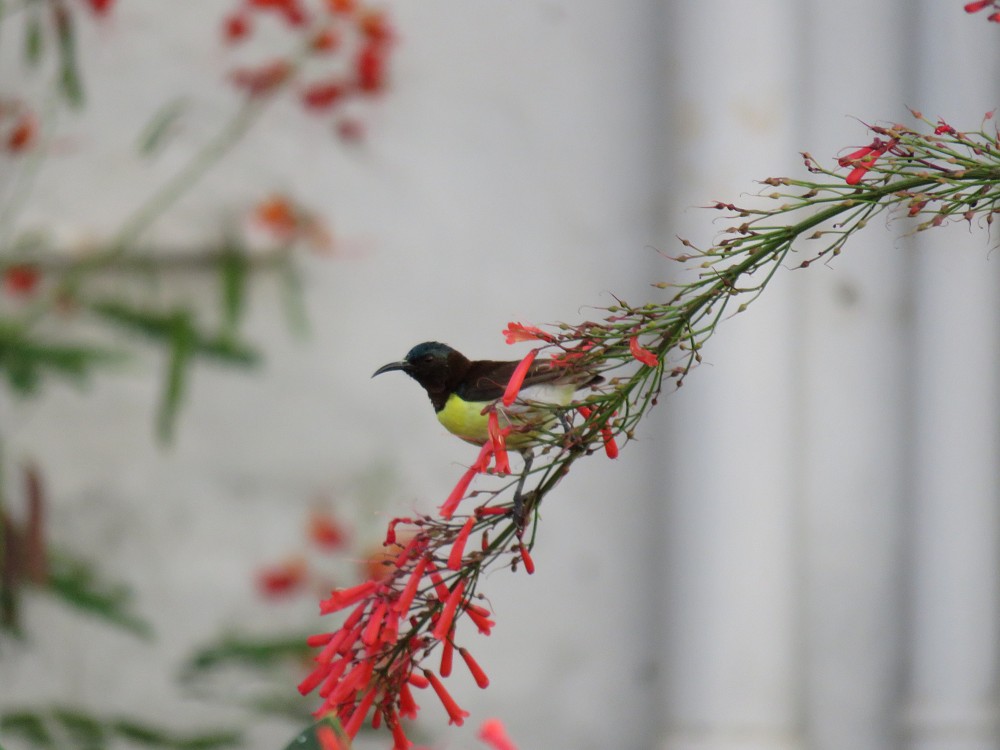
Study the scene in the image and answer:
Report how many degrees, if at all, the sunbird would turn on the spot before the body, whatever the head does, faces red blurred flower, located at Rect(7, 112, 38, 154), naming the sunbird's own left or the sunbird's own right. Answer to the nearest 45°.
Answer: approximately 45° to the sunbird's own right

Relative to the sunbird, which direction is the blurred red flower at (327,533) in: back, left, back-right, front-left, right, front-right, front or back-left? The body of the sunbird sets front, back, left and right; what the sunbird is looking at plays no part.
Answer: right

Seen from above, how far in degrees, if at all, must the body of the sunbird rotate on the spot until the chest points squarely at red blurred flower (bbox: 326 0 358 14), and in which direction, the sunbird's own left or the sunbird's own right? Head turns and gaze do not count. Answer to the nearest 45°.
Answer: approximately 90° to the sunbird's own right

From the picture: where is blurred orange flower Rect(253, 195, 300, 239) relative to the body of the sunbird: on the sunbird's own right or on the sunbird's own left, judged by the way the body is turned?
on the sunbird's own right

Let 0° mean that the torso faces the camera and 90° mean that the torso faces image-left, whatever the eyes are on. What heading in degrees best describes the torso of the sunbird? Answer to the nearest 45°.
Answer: approximately 90°
